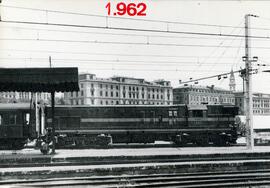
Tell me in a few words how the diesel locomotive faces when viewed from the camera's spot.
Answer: facing to the right of the viewer

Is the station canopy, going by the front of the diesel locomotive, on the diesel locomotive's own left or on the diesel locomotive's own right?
on the diesel locomotive's own right

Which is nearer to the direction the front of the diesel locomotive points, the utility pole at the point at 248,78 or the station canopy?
the utility pole

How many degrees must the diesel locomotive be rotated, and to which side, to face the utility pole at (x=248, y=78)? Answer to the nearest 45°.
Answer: approximately 45° to its right
